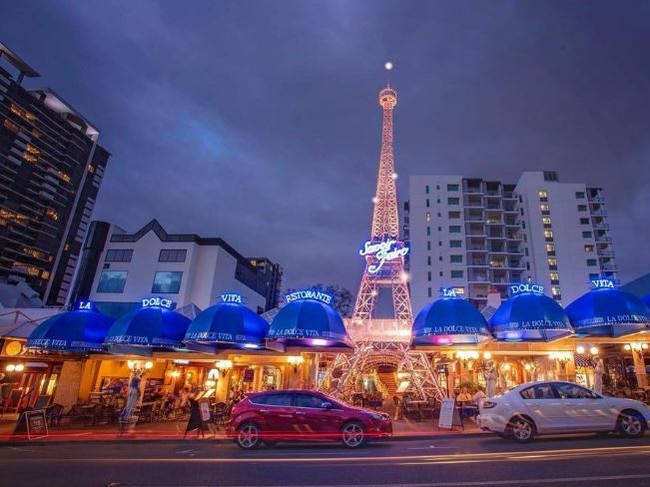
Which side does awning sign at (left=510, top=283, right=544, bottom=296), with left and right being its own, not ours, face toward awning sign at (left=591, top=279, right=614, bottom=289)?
left

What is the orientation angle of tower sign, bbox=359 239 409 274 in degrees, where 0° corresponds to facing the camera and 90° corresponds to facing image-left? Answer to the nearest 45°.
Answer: approximately 0°

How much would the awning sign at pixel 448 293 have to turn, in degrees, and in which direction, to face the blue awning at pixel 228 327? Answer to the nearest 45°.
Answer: approximately 45° to its right

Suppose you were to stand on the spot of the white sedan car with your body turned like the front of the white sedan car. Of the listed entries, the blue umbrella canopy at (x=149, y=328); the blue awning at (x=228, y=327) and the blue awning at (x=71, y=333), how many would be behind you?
3

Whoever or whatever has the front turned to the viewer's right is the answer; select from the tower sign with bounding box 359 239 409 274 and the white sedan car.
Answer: the white sedan car

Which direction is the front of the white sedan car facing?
to the viewer's right

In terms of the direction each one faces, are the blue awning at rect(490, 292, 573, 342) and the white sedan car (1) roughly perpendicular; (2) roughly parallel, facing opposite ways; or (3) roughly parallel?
roughly perpendicular

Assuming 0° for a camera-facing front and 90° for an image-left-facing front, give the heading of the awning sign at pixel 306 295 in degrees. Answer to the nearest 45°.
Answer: approximately 0°
